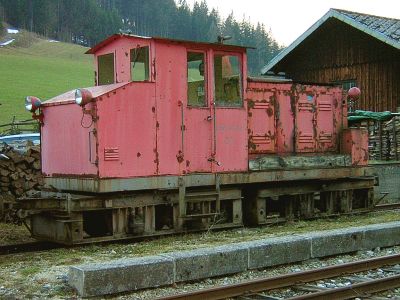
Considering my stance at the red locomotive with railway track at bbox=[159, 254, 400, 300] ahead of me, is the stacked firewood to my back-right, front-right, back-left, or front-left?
back-right

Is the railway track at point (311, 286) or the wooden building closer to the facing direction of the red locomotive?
the railway track

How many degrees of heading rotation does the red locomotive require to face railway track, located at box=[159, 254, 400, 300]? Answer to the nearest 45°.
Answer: approximately 90° to its left

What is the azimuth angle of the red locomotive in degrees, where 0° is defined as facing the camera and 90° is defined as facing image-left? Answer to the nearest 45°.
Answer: approximately 45°

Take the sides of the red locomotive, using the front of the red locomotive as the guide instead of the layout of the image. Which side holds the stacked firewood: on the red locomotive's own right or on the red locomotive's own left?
on the red locomotive's own right

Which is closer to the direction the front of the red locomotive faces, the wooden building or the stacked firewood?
the stacked firewood

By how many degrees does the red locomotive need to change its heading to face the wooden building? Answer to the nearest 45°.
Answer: approximately 180°
